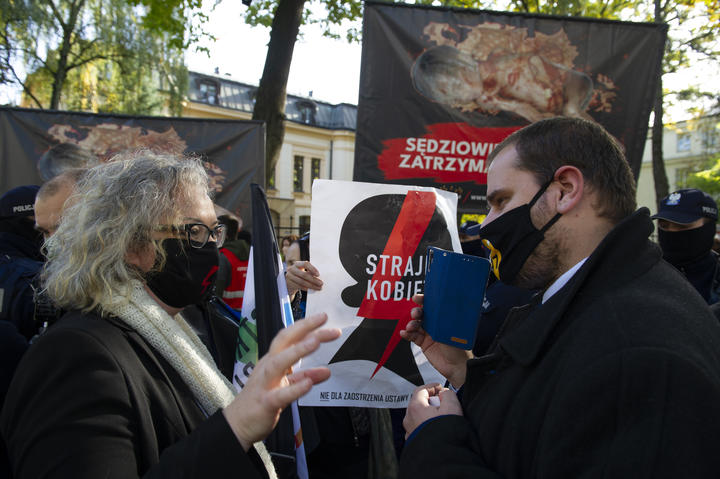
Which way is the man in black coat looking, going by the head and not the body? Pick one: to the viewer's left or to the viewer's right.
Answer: to the viewer's left

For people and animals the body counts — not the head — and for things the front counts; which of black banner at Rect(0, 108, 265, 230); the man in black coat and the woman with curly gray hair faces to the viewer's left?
the man in black coat

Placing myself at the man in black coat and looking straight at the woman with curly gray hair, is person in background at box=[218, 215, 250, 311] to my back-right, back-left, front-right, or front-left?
front-right

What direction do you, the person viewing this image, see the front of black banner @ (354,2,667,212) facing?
facing the viewer

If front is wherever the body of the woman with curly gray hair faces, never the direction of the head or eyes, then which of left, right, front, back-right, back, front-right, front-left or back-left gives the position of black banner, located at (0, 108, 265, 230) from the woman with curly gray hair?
left

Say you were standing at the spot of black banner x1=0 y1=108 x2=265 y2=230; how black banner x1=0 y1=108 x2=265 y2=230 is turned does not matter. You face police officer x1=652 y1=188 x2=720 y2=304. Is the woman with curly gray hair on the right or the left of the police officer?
right

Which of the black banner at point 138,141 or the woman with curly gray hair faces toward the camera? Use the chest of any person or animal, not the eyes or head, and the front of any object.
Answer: the black banner

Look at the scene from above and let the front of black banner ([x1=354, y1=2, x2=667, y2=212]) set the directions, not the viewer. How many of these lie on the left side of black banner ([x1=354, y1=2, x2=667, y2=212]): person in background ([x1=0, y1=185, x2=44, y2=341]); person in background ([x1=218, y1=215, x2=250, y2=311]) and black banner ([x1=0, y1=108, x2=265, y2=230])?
0

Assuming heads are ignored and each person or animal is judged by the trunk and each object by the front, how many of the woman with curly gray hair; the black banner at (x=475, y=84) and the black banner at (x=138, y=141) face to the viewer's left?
0

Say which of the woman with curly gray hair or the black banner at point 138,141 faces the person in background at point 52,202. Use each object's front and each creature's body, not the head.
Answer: the black banner

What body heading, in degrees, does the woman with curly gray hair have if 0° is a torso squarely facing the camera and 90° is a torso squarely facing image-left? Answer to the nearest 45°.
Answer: approximately 270°

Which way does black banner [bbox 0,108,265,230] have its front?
toward the camera

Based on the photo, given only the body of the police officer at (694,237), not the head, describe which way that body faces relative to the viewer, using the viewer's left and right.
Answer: facing the viewer and to the left of the viewer

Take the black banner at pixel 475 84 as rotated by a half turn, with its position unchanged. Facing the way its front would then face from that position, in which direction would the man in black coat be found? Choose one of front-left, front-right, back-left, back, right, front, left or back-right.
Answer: back

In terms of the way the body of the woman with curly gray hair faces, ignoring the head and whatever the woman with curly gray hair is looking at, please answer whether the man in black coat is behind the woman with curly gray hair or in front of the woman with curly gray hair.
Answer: in front

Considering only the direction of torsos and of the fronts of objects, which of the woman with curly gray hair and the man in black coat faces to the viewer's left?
the man in black coat

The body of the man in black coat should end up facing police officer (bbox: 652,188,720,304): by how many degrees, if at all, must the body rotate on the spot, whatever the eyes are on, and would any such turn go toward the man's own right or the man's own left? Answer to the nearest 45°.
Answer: approximately 90° to the man's own right

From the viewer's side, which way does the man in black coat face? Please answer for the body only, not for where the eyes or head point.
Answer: to the viewer's left
